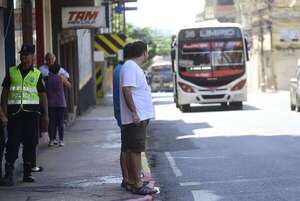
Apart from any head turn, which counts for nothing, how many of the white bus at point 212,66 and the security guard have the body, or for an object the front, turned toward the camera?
2

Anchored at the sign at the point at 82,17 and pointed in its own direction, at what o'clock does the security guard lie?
The security guard is roughly at 12 o'clock from the sign.

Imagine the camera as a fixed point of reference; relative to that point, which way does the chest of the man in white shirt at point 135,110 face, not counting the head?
to the viewer's right

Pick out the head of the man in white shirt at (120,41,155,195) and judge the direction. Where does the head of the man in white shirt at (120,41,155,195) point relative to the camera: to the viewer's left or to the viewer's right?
to the viewer's right

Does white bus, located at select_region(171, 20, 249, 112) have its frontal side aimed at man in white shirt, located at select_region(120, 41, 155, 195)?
yes

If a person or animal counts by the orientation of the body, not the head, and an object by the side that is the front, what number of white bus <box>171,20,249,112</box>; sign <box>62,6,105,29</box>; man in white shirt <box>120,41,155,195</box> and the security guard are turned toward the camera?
3
